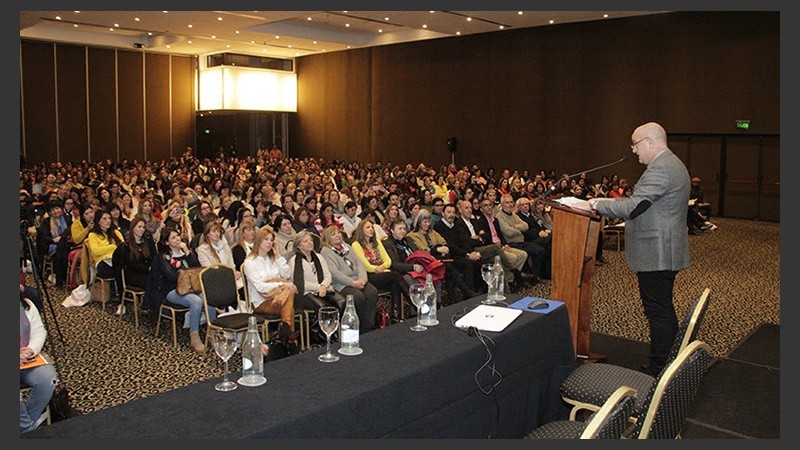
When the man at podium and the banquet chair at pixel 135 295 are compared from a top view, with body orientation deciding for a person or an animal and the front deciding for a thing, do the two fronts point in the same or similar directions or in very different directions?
very different directions

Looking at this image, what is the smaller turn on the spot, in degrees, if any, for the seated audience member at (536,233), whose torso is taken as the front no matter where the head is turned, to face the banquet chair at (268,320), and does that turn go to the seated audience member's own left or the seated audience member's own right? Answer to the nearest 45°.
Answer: approximately 90° to the seated audience member's own right

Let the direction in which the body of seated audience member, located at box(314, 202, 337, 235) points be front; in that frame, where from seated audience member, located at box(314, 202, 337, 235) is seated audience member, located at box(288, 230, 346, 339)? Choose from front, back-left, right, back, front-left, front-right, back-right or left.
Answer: front-right

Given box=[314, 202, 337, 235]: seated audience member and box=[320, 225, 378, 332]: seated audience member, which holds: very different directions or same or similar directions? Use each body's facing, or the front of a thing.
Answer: same or similar directions

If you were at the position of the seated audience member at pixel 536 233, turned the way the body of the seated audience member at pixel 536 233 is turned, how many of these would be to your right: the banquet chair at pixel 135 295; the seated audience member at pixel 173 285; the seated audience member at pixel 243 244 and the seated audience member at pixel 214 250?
4

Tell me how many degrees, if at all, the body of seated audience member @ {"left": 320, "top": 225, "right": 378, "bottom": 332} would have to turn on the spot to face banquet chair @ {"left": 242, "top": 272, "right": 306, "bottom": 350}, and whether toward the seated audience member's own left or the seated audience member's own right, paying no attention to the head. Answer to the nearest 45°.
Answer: approximately 90° to the seated audience member's own right

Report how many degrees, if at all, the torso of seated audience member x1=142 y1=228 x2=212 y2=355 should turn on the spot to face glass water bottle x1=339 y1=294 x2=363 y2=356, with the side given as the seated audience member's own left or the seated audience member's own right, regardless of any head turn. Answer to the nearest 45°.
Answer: approximately 45° to the seated audience member's own right

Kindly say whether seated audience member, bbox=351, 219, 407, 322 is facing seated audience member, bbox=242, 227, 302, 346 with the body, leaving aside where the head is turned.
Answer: no

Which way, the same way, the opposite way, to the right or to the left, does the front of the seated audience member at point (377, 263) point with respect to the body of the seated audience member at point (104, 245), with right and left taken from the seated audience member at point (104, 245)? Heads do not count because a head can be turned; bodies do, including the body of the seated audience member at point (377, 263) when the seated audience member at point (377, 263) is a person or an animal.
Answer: the same way

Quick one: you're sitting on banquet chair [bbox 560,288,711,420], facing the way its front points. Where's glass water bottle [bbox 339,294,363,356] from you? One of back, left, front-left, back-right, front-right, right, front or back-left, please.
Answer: front-left

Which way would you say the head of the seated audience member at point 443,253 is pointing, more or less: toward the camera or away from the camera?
toward the camera

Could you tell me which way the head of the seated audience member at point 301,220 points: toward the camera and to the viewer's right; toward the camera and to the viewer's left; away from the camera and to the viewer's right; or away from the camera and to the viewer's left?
toward the camera and to the viewer's right

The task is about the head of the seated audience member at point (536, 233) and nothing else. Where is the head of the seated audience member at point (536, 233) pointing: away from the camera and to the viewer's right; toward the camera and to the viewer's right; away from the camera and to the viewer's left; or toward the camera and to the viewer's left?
toward the camera and to the viewer's right

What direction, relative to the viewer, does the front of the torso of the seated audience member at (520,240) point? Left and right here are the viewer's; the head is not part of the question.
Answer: facing the viewer and to the right of the viewer

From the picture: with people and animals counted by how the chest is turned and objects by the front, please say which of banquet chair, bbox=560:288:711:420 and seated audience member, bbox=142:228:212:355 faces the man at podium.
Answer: the seated audience member

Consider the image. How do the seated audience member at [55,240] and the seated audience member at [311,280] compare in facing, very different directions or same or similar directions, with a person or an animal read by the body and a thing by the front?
same or similar directions
